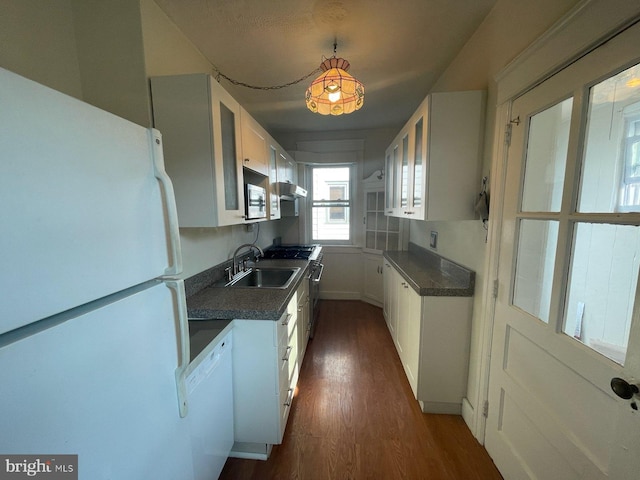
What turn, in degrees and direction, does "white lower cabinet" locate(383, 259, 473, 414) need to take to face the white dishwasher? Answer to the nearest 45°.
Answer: approximately 45° to its left

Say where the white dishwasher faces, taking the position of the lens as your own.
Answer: facing the viewer and to the right of the viewer

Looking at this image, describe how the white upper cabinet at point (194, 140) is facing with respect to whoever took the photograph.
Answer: facing to the right of the viewer

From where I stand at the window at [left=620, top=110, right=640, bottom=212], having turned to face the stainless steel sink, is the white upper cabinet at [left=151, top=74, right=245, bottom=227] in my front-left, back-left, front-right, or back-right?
front-left

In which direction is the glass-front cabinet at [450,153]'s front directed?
to the viewer's left

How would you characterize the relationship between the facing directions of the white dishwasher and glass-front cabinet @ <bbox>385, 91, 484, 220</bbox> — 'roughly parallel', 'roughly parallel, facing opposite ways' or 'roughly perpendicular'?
roughly parallel, facing opposite ways

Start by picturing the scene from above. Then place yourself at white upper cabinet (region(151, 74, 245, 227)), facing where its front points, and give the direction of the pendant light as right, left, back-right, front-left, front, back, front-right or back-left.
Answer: front

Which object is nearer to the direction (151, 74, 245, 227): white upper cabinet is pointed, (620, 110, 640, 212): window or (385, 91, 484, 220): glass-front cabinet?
the glass-front cabinet

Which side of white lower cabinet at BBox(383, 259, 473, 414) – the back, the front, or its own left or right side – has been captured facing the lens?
left

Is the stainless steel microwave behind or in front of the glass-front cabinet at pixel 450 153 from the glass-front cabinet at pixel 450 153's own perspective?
in front

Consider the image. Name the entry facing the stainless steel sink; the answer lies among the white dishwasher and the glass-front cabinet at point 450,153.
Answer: the glass-front cabinet

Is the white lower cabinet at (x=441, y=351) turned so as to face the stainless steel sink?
yes
